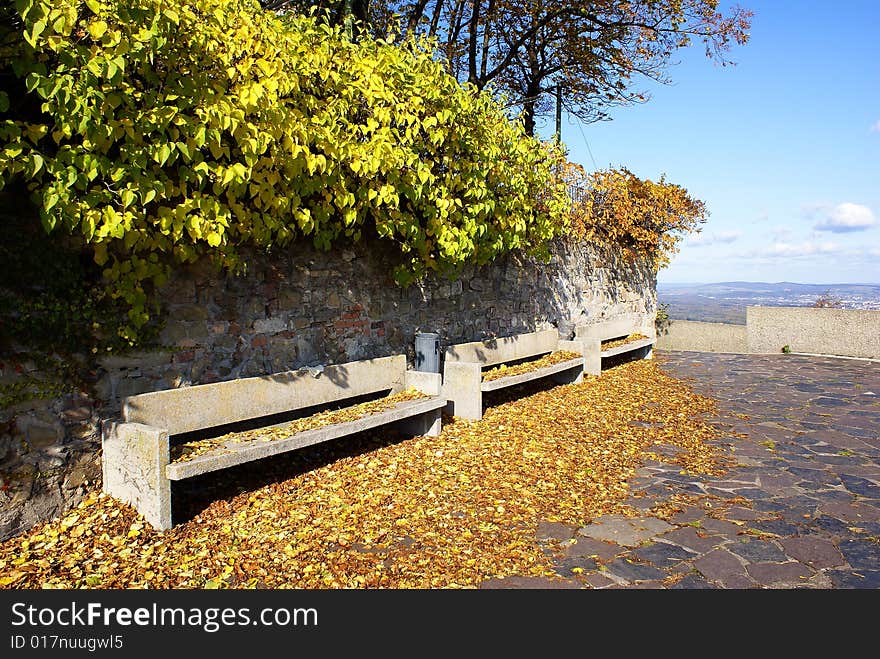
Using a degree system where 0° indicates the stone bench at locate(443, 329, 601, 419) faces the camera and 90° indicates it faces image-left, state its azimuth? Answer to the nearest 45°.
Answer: approximately 315°

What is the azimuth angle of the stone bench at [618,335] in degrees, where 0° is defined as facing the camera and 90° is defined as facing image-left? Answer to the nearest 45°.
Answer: approximately 315°

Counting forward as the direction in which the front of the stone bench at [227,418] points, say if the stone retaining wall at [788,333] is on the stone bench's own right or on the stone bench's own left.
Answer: on the stone bench's own left

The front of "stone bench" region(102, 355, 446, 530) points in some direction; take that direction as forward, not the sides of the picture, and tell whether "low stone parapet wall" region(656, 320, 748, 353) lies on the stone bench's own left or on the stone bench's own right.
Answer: on the stone bench's own left
